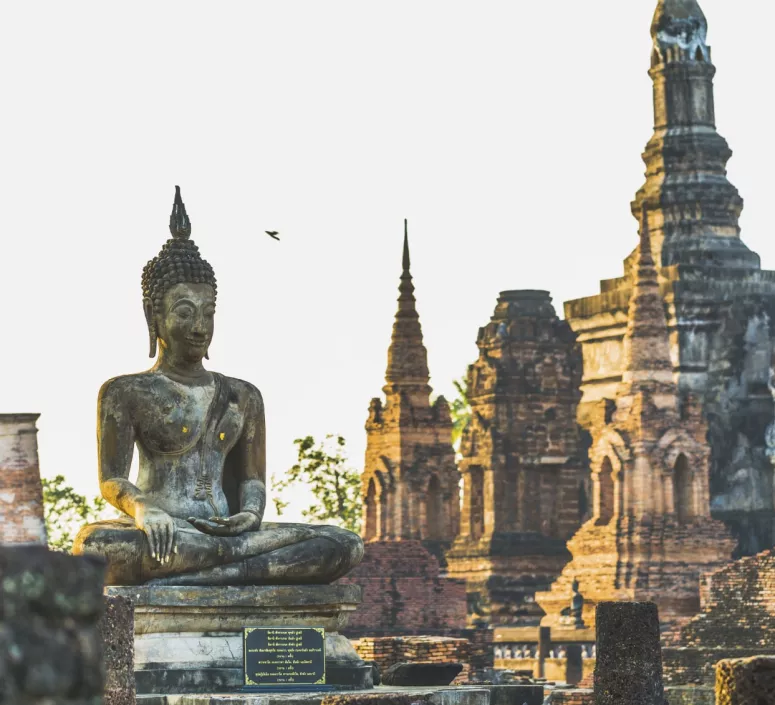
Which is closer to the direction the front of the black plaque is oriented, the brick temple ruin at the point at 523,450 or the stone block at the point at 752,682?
the stone block

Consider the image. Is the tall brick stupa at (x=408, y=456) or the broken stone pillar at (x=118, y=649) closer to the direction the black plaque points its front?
the broken stone pillar

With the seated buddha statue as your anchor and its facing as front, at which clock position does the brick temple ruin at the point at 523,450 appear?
The brick temple ruin is roughly at 8 o'clock from the seated buddha statue.

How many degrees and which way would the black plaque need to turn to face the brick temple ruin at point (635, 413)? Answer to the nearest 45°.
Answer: approximately 180°

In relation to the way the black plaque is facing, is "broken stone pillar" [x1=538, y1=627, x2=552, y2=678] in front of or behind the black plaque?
behind

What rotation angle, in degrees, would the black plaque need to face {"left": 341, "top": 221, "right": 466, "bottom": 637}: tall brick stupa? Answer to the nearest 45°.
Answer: approximately 180°

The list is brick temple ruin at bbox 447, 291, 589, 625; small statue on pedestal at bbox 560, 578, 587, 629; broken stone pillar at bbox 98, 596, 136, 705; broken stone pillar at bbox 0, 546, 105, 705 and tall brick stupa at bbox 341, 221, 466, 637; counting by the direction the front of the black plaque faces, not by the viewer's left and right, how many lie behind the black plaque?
3

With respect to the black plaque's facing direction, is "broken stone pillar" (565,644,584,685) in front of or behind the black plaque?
behind

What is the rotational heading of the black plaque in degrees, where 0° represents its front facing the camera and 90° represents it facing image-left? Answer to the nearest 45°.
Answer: approximately 0°

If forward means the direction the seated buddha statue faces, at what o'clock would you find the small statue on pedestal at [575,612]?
The small statue on pedestal is roughly at 8 o'clock from the seated buddha statue.
